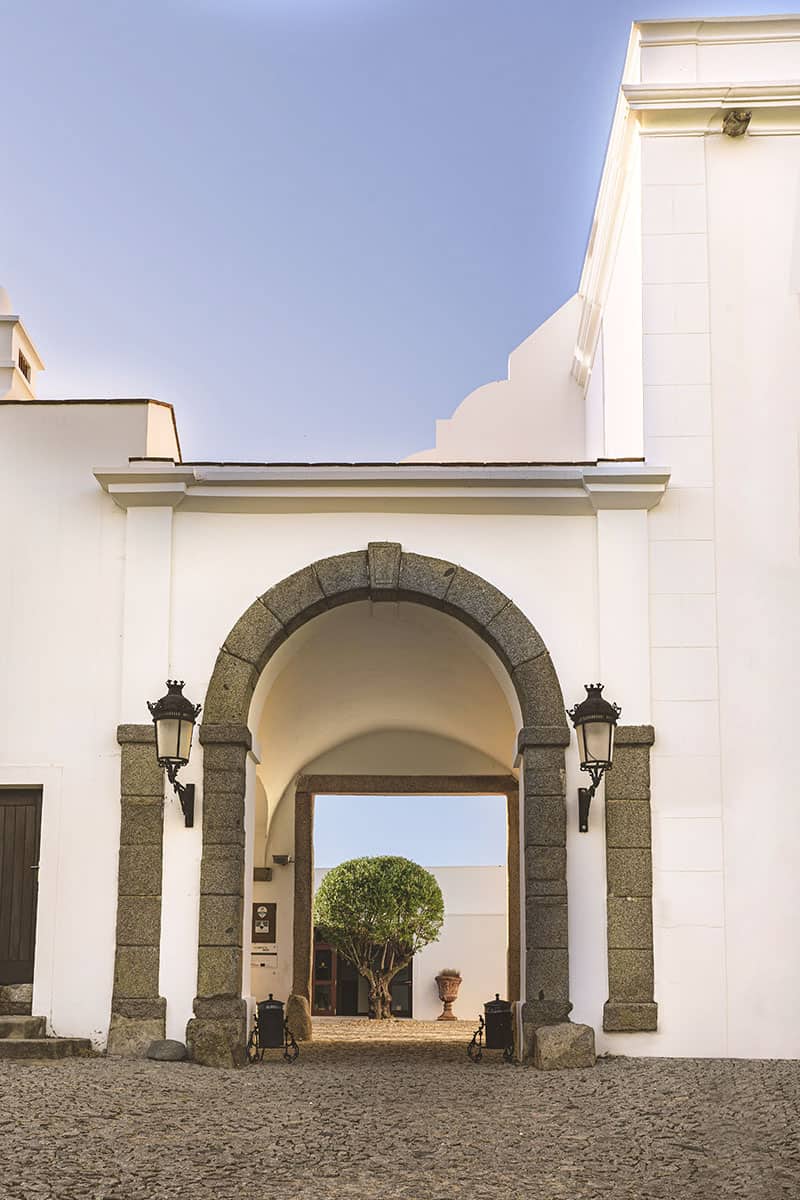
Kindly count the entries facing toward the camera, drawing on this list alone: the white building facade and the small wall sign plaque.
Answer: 2

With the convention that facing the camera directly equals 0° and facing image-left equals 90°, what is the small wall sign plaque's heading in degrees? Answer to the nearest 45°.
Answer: approximately 0°

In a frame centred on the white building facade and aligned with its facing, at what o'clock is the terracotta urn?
The terracotta urn is roughly at 6 o'clock from the white building facade.

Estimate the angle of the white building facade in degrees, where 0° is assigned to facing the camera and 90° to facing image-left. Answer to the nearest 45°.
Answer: approximately 0°

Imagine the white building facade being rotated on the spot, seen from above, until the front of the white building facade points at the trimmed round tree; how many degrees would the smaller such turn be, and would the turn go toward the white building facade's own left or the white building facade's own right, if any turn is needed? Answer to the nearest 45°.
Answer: approximately 180°

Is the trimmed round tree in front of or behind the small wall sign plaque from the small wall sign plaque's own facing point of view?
behind
